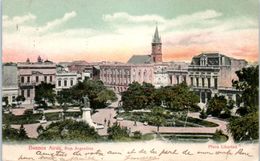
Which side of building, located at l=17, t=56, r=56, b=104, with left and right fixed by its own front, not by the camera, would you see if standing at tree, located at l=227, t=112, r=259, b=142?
front

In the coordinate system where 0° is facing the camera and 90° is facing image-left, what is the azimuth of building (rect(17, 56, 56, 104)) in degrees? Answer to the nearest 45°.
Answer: approximately 0°

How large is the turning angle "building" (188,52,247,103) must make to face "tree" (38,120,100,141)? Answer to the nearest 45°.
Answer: approximately 45° to its right

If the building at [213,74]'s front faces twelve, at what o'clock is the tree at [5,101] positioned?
The tree is roughly at 1 o'clock from the building.

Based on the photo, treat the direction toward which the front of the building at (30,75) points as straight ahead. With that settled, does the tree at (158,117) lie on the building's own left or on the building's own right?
on the building's own left

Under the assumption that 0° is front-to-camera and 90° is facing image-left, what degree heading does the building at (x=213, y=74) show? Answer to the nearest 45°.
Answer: approximately 45°

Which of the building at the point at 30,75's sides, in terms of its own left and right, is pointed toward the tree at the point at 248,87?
left

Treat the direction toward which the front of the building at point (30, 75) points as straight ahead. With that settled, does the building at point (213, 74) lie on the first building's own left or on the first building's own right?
on the first building's own left

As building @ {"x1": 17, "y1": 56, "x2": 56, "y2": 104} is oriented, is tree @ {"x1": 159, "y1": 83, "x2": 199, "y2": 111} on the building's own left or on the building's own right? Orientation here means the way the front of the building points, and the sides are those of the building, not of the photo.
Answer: on the building's own left
